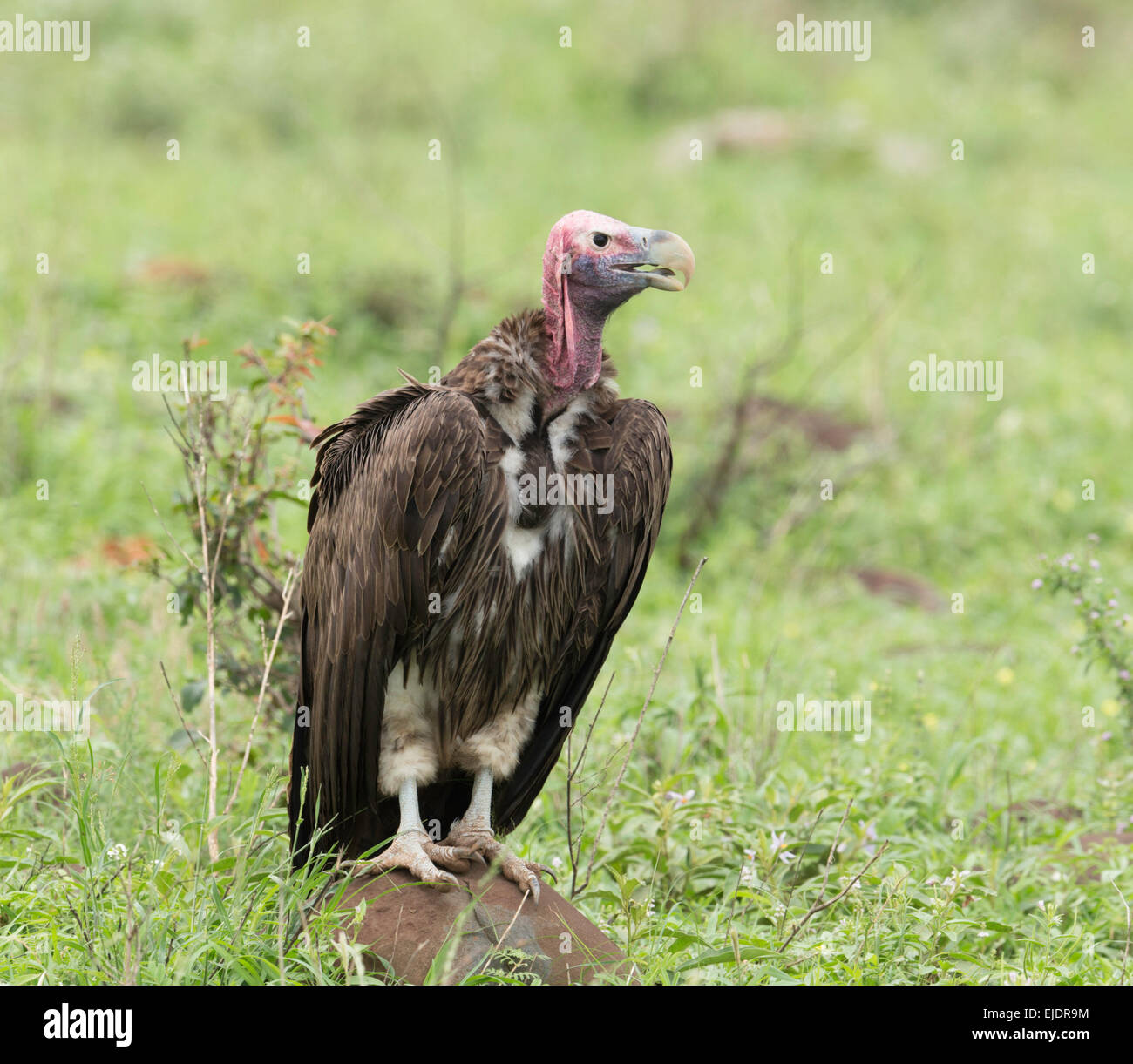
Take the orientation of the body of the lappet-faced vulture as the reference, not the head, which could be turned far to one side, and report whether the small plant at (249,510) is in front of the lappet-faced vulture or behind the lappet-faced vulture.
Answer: behind

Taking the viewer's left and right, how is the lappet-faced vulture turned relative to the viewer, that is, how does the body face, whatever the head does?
facing the viewer and to the right of the viewer

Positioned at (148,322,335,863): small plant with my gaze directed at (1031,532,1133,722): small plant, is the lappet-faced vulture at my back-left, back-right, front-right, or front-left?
front-right

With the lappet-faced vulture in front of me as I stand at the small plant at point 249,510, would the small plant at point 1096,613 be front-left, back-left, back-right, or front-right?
front-left

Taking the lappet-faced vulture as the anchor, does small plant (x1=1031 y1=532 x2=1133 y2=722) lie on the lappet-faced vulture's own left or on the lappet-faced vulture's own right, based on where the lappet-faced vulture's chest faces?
on the lappet-faced vulture's own left

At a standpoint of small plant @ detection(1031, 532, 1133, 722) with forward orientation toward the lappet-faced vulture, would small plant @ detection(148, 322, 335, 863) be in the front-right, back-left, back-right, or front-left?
front-right
